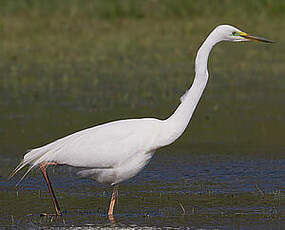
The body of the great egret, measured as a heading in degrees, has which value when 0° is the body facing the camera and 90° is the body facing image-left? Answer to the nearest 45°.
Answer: approximately 270°
